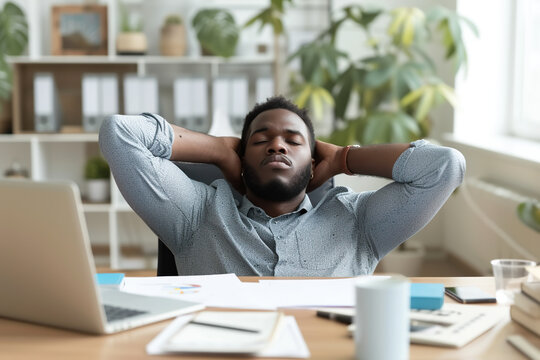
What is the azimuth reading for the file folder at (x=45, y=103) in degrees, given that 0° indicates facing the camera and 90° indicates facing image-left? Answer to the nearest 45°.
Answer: approximately 0°

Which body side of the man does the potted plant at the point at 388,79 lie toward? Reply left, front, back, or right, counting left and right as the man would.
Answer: back

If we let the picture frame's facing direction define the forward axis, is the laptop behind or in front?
in front

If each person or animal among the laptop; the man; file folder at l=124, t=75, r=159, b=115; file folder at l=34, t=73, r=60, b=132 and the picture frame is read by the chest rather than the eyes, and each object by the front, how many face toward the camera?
4

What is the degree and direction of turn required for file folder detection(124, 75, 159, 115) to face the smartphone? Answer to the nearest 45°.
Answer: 0° — it already faces it
